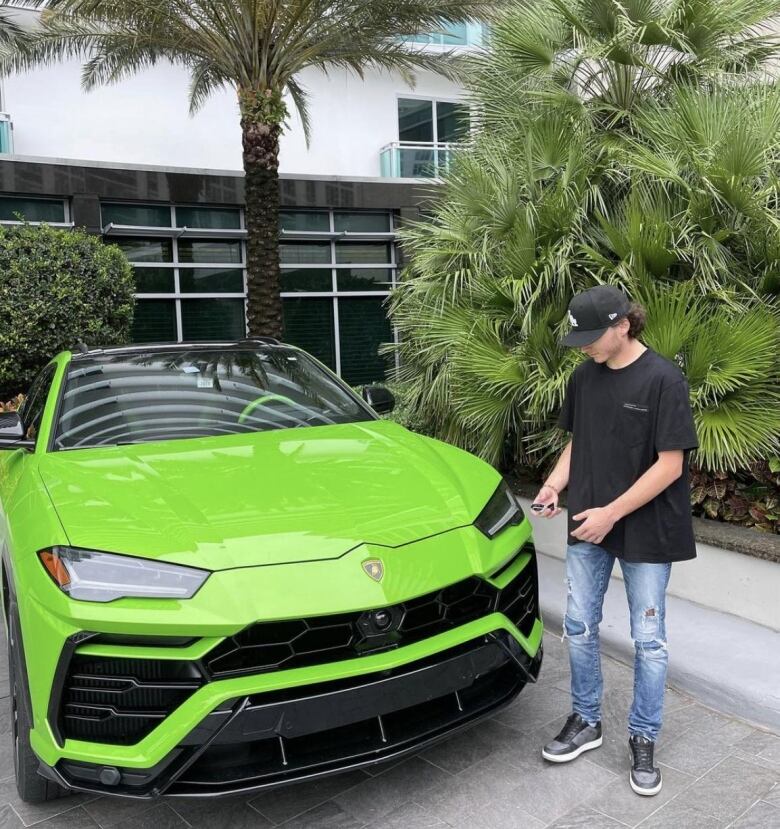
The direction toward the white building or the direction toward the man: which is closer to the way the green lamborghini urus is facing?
the man

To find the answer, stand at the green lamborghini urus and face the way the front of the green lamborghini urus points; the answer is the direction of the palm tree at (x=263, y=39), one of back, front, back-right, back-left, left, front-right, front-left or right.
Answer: back-left

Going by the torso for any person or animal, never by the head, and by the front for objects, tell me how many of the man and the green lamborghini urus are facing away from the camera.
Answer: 0

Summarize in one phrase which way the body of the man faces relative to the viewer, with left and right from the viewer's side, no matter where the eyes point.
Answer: facing the viewer and to the left of the viewer

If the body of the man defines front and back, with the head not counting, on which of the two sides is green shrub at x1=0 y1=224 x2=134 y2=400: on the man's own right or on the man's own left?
on the man's own right

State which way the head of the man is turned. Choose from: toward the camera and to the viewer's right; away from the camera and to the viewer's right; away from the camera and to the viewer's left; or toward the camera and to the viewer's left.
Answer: toward the camera and to the viewer's left

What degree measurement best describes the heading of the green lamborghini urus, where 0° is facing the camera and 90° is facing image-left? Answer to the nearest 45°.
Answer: approximately 315°

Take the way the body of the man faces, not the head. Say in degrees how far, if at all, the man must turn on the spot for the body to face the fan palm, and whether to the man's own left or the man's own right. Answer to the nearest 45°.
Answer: approximately 135° to the man's own right

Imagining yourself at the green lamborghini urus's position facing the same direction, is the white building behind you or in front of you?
behind

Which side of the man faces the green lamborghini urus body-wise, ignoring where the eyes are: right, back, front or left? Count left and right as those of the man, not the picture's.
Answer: right
